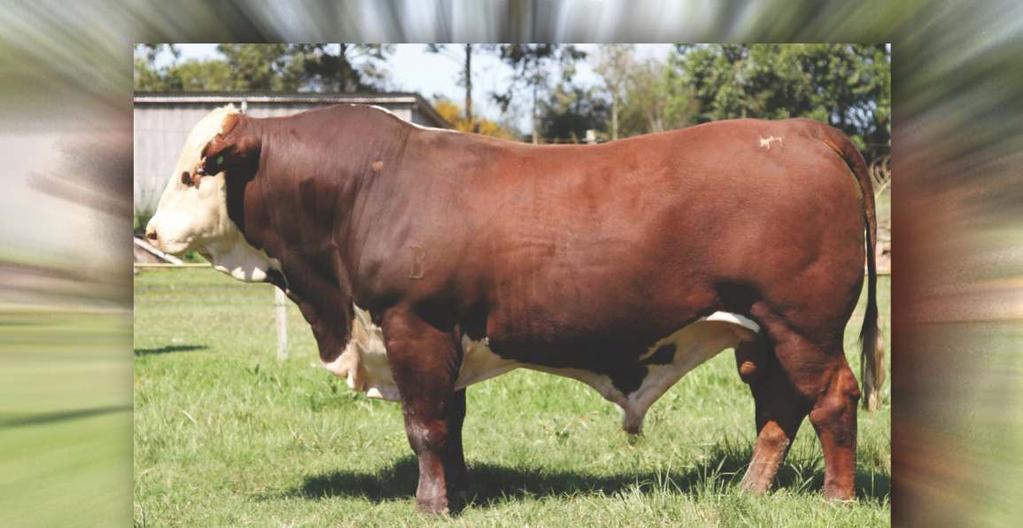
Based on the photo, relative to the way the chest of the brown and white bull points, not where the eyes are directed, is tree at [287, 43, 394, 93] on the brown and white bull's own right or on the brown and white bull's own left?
on the brown and white bull's own right

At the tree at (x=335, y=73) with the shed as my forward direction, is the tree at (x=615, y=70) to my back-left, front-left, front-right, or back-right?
back-left

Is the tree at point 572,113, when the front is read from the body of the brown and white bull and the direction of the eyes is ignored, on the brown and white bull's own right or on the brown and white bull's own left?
on the brown and white bull's own right

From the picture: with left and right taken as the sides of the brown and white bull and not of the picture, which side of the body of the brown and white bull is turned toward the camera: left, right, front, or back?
left

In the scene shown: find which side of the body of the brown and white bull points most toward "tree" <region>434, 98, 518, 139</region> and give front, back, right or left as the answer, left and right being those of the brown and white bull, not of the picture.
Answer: right

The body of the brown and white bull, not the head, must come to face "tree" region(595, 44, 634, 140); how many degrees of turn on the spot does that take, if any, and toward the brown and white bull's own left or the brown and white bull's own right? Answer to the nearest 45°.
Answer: approximately 90° to the brown and white bull's own right

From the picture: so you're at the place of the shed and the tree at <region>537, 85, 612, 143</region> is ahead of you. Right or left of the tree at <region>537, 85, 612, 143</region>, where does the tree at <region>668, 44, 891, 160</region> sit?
right
